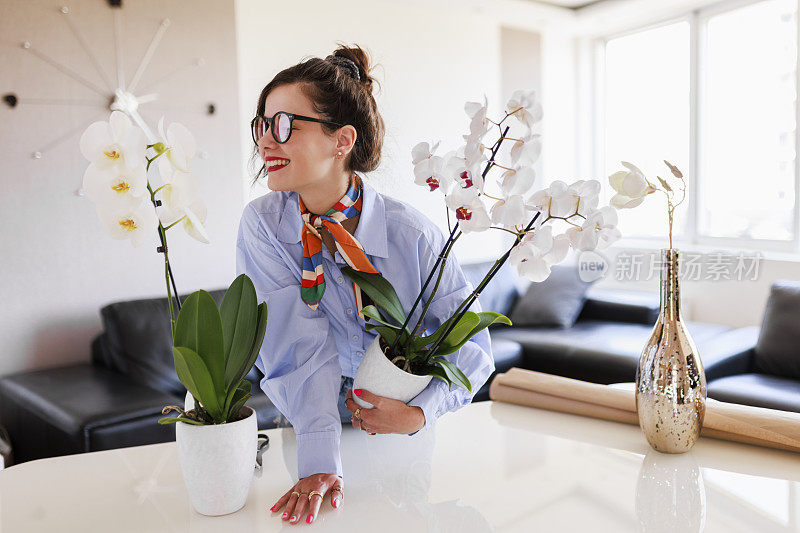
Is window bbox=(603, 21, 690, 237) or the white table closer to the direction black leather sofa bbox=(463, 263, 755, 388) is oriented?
the white table

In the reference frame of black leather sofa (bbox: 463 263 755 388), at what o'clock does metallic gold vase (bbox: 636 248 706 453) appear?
The metallic gold vase is roughly at 12 o'clock from the black leather sofa.

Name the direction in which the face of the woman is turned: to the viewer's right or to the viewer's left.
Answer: to the viewer's left

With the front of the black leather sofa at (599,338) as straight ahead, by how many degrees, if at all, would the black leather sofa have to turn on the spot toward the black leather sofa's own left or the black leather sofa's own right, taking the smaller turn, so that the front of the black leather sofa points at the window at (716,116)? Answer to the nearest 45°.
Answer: approximately 135° to the black leather sofa's own left

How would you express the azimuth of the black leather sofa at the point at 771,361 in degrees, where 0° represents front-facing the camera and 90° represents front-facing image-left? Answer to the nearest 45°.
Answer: approximately 45°

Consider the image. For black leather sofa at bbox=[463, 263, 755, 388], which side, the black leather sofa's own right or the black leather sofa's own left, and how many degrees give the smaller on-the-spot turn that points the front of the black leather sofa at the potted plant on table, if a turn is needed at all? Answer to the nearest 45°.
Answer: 0° — it already faces it

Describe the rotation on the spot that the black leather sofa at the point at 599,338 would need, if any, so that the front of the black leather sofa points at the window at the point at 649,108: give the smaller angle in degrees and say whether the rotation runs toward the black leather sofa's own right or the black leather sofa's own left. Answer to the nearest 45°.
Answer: approximately 180°

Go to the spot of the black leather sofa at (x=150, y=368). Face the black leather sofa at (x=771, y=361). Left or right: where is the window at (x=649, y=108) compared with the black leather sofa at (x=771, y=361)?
left

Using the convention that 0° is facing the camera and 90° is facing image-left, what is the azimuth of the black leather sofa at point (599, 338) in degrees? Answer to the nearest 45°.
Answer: approximately 0°
